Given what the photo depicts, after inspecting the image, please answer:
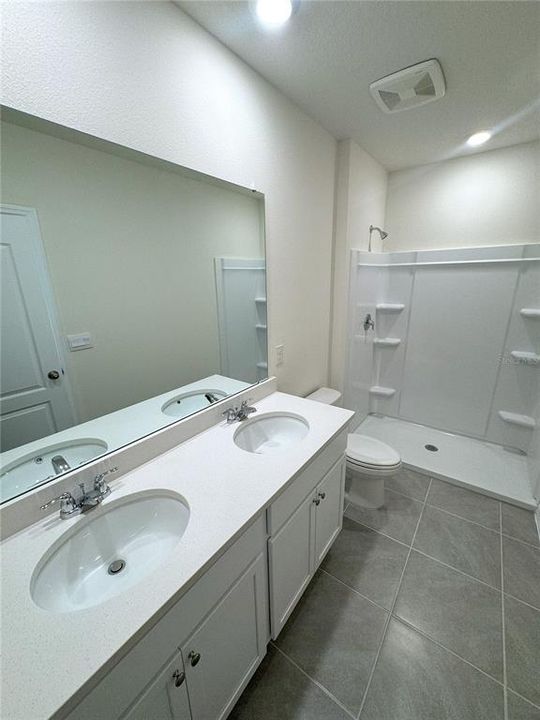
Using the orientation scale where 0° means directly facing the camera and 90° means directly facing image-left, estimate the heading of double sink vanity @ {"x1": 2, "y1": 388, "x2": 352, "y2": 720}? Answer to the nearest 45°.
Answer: approximately 315°

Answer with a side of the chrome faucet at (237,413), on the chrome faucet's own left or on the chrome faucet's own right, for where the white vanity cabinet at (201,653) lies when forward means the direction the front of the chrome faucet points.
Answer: on the chrome faucet's own right

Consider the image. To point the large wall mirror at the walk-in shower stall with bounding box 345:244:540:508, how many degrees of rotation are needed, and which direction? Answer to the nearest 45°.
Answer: approximately 45° to its left

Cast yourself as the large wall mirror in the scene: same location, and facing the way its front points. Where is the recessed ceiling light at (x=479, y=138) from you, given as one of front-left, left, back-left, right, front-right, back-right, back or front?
front-left

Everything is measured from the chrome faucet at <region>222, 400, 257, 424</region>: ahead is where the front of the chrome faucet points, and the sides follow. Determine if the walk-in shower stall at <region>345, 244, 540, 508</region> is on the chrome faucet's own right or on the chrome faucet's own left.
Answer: on the chrome faucet's own left

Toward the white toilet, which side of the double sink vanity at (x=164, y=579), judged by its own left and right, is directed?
left

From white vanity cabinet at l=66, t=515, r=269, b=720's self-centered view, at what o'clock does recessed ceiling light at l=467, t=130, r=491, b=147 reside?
The recessed ceiling light is roughly at 10 o'clock from the white vanity cabinet.

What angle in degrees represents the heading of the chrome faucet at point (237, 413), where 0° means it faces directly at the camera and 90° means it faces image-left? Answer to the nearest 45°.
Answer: approximately 315°
